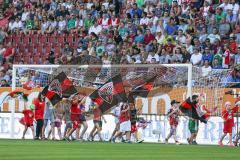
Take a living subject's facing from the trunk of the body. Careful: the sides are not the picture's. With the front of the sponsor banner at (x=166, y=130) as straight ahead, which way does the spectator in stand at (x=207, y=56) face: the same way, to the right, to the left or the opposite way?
the same way

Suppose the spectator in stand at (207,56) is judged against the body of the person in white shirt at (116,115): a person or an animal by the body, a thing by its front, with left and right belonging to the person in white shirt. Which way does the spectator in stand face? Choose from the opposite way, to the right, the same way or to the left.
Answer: to the right

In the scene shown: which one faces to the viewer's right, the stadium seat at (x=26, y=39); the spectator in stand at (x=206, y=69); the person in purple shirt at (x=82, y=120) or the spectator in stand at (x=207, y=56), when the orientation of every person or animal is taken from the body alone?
the person in purple shirt

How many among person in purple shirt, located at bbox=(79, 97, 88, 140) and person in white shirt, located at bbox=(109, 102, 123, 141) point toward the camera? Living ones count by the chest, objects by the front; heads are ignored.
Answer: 0

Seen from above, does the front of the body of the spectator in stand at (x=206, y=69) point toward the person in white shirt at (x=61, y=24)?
no

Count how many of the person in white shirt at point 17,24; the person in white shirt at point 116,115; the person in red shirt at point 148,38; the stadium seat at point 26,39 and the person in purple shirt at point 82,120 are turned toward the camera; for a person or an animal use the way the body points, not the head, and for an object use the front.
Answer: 3

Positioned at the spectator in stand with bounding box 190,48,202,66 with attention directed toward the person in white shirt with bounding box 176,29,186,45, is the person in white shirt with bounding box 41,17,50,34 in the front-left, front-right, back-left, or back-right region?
front-left

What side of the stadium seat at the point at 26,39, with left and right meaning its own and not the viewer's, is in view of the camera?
front

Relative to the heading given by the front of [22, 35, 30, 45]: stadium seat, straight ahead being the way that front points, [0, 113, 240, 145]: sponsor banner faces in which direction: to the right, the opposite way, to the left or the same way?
the same way

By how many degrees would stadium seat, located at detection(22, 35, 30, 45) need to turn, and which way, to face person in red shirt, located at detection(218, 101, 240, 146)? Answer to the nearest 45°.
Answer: approximately 45° to its left

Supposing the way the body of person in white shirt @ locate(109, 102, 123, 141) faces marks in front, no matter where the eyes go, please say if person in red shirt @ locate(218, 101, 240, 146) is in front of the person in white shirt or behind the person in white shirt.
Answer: in front

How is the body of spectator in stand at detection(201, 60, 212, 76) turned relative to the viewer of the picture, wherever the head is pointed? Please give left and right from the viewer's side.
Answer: facing the viewer
